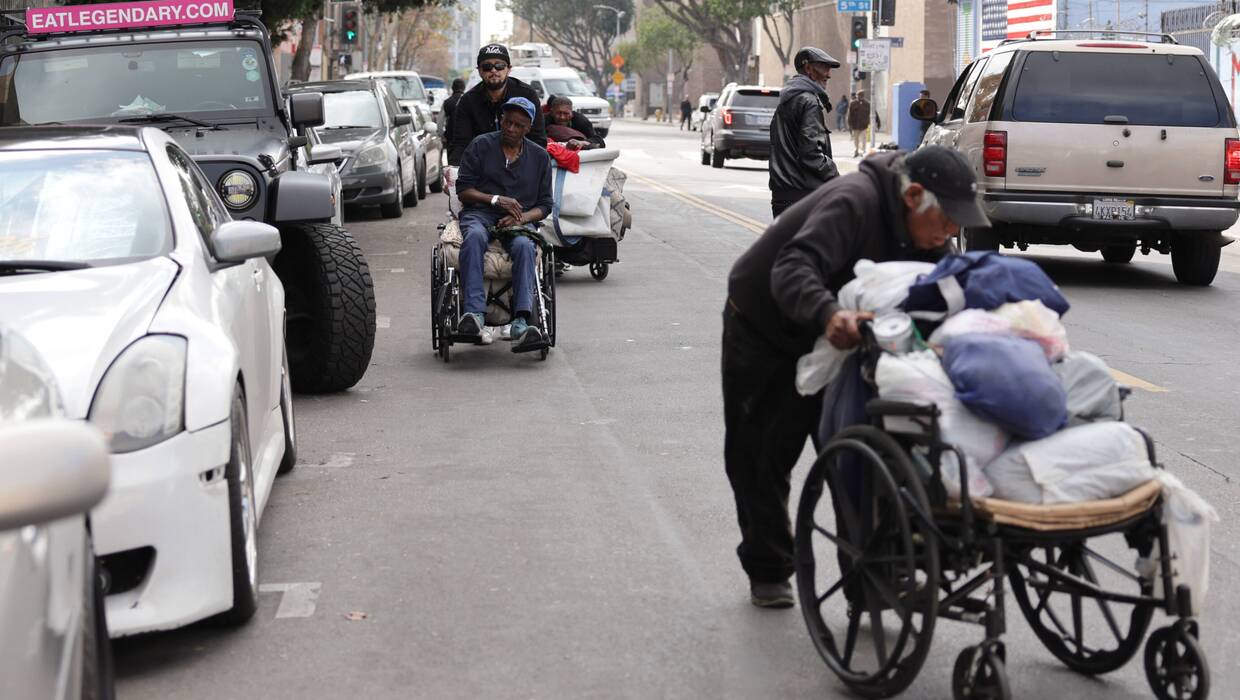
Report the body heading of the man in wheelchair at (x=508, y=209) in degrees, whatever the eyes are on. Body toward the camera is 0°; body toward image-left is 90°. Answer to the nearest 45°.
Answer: approximately 0°

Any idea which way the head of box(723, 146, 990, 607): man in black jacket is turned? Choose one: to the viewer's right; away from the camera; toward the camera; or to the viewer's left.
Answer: to the viewer's right

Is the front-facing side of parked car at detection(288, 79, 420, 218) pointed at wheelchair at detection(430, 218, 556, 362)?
yes

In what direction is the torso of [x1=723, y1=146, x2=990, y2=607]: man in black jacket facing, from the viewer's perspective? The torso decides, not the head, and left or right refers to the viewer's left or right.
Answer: facing to the right of the viewer
